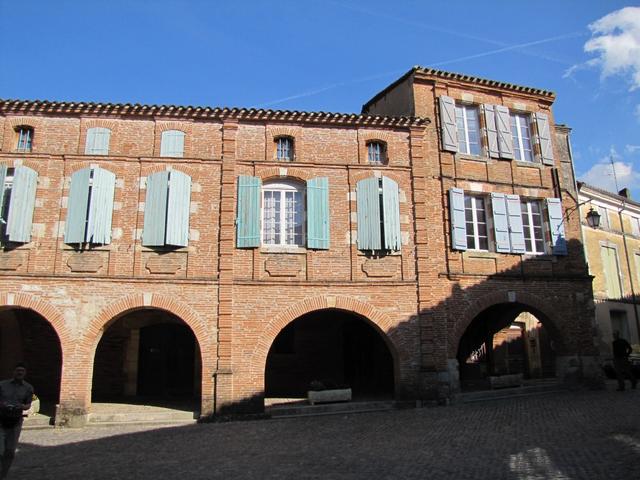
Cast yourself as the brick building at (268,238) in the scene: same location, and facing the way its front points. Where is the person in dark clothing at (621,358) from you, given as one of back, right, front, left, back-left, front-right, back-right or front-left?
left

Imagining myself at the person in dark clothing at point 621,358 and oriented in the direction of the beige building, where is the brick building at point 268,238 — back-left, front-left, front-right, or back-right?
back-left

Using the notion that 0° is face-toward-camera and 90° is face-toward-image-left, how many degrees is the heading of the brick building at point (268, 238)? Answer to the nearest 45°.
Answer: approximately 0°

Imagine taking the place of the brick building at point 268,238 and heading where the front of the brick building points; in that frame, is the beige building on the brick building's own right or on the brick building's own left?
on the brick building's own left
